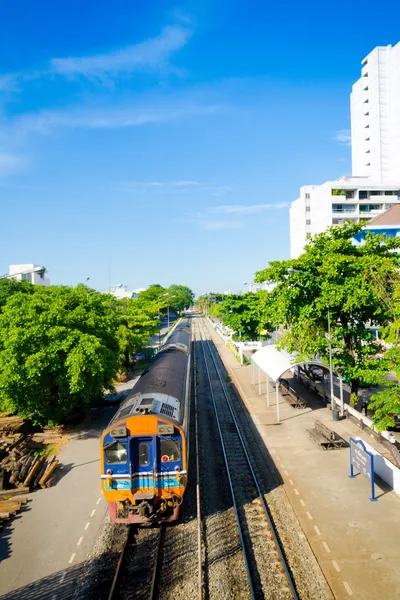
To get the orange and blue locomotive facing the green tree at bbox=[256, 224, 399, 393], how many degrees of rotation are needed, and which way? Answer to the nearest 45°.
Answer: approximately 135° to its left

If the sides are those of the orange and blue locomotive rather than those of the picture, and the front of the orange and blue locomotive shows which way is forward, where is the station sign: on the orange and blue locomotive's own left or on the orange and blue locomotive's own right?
on the orange and blue locomotive's own left

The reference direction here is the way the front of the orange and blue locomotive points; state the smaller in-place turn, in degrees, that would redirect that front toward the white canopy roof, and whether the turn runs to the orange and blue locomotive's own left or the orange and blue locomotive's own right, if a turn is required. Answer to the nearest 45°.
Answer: approximately 135° to the orange and blue locomotive's own left

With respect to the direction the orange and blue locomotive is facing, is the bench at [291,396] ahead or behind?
behind

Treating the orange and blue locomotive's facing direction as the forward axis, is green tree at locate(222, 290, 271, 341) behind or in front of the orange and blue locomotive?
behind

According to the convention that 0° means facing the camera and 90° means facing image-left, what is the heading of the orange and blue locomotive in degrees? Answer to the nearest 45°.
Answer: approximately 0°

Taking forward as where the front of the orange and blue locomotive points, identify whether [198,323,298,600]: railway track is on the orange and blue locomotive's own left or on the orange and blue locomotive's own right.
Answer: on the orange and blue locomotive's own left
